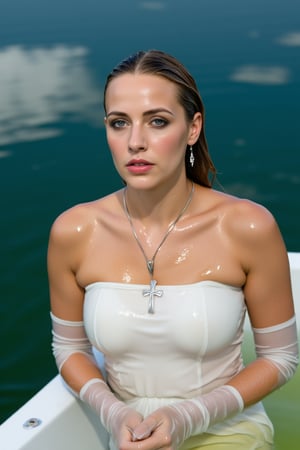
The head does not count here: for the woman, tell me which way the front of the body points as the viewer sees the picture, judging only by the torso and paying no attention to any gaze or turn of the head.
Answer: toward the camera
